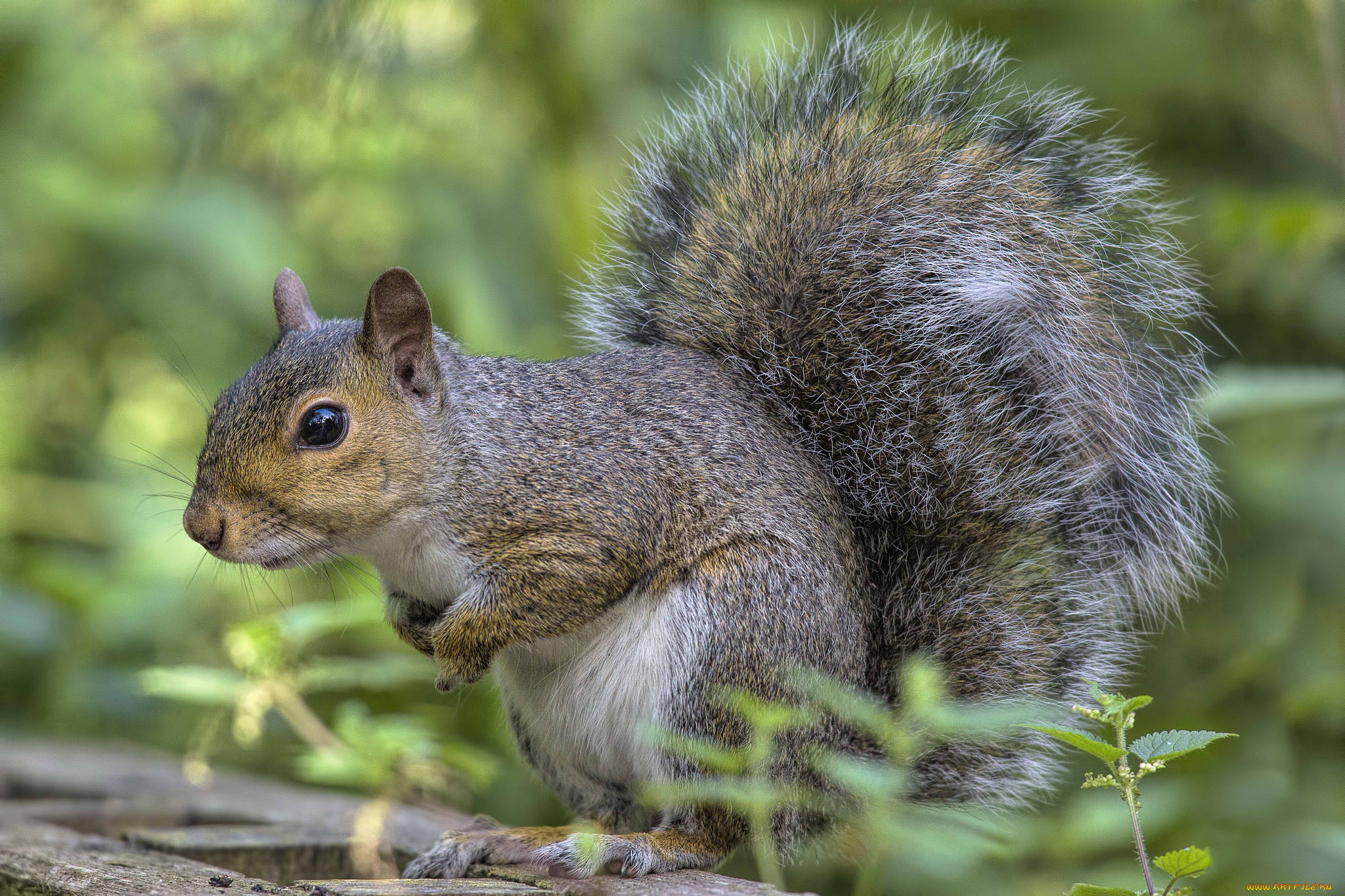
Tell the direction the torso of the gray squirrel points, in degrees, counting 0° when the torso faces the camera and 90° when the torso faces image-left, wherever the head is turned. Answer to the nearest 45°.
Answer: approximately 90°

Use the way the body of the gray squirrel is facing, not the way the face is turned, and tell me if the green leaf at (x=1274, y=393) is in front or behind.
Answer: behind

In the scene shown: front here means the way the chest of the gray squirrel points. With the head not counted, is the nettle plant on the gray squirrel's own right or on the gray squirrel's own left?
on the gray squirrel's own left

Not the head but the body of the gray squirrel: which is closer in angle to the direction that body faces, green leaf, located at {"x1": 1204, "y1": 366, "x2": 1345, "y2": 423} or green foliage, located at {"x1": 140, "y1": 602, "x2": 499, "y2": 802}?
the green foliage

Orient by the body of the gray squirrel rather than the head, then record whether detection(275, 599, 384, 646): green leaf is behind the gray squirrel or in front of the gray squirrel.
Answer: in front
